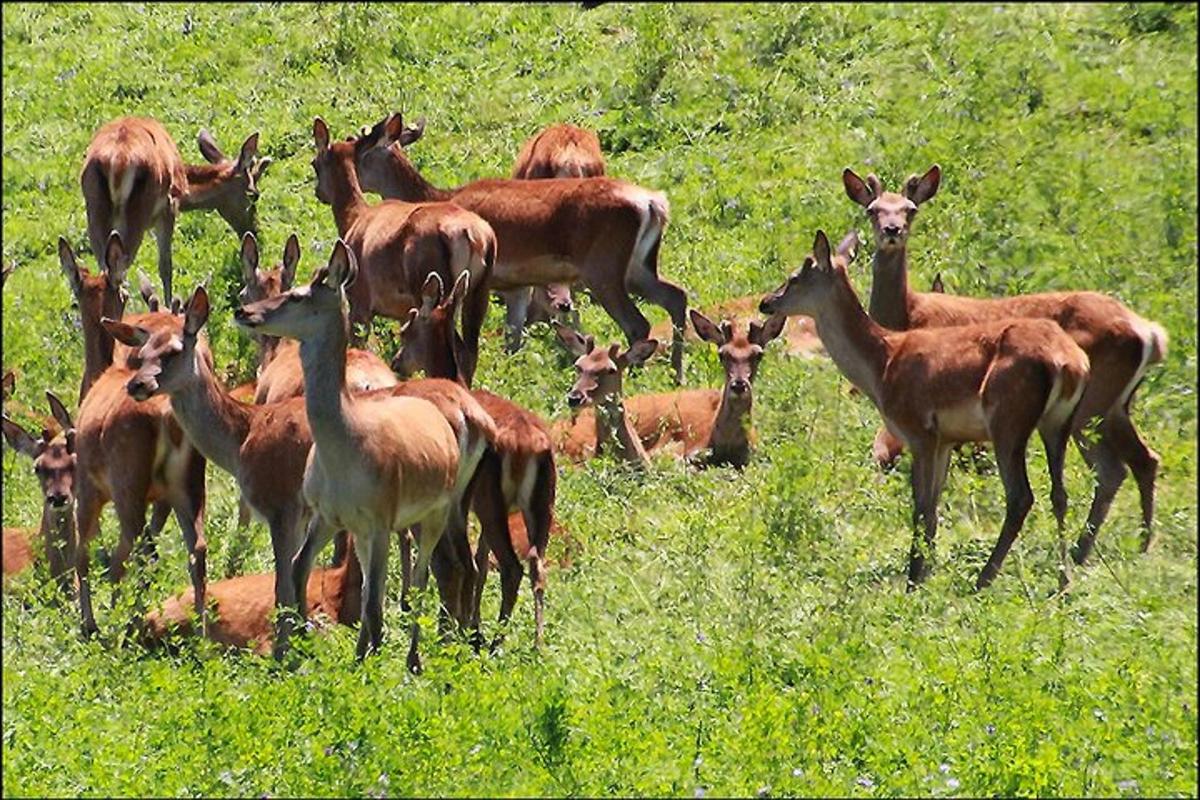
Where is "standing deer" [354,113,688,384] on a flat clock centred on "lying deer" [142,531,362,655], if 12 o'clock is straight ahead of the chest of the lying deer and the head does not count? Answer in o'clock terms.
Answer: The standing deer is roughly at 10 o'clock from the lying deer.

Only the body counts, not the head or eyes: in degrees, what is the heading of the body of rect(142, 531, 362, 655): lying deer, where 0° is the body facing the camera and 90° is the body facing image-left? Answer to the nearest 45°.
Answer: approximately 270°

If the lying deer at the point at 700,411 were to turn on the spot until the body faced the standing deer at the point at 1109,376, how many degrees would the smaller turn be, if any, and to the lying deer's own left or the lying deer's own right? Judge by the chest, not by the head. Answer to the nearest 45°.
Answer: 0° — it already faces it

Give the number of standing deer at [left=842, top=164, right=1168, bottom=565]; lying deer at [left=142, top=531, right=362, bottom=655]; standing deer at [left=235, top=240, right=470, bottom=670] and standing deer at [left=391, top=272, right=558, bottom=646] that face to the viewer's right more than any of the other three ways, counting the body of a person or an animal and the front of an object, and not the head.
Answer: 1

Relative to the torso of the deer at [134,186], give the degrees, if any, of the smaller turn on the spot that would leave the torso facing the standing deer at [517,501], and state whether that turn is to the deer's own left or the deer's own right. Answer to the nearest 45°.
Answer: approximately 135° to the deer's own right

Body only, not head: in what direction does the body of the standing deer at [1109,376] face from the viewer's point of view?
to the viewer's left

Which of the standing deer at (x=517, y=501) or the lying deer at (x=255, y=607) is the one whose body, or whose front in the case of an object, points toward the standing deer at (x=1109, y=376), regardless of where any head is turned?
the lying deer

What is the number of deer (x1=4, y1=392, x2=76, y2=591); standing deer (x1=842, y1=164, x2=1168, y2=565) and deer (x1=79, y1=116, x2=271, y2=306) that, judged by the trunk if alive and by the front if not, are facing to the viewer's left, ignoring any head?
1

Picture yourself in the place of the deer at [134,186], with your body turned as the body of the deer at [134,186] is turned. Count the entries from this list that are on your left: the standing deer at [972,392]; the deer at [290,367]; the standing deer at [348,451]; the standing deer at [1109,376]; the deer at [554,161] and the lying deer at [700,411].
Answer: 0

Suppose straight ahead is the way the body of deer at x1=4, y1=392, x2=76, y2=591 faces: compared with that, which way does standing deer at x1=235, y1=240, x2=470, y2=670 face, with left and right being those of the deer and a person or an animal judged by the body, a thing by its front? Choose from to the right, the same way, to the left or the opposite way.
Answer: to the right

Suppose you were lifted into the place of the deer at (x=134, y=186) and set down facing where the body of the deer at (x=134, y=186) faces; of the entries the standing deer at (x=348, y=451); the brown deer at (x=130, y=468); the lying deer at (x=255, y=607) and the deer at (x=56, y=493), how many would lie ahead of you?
0

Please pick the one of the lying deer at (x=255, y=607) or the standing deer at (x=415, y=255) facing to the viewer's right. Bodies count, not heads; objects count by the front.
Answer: the lying deer

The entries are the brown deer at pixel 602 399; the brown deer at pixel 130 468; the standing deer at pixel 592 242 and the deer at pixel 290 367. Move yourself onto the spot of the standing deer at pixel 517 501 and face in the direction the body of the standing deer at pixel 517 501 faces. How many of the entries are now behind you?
0

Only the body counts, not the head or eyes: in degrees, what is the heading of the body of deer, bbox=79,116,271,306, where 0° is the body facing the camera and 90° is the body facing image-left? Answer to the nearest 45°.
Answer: approximately 225°

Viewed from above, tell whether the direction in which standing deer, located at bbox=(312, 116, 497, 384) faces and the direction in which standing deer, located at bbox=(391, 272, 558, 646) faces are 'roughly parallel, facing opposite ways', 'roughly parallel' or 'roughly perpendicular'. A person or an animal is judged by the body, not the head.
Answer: roughly parallel

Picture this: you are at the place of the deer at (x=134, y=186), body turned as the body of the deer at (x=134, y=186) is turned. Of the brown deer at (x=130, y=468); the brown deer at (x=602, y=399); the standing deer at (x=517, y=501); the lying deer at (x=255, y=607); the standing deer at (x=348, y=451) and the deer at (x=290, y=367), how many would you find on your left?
0
